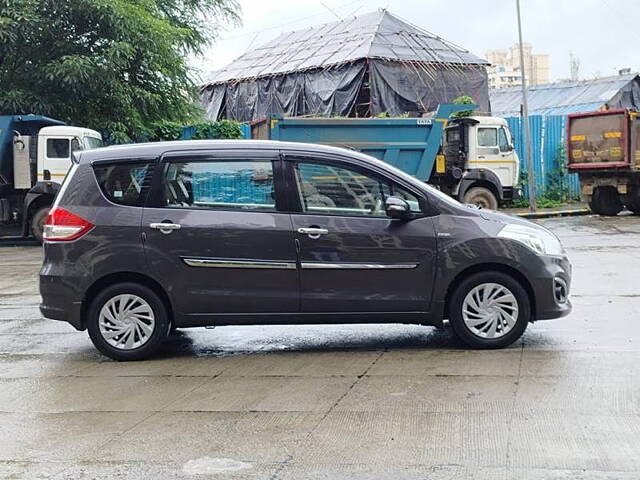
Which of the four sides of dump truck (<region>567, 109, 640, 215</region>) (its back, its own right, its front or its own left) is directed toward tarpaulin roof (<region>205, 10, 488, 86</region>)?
left

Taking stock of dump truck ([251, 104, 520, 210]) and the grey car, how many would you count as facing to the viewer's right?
2

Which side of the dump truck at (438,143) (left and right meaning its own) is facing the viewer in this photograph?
right

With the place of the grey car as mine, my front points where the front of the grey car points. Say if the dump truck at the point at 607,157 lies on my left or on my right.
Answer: on my left

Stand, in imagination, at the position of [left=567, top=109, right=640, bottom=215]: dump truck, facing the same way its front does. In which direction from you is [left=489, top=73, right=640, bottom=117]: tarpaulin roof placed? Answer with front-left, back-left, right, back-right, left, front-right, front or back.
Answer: front-left

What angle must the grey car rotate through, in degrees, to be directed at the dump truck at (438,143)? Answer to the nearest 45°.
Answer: approximately 90° to its left

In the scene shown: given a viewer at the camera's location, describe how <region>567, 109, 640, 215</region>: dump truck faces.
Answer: facing away from the viewer and to the right of the viewer

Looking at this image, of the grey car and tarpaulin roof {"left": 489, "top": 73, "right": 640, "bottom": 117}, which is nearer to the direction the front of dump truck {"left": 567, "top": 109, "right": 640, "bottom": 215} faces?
the tarpaulin roof

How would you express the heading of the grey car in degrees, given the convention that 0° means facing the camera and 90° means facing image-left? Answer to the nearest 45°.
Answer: approximately 270°
